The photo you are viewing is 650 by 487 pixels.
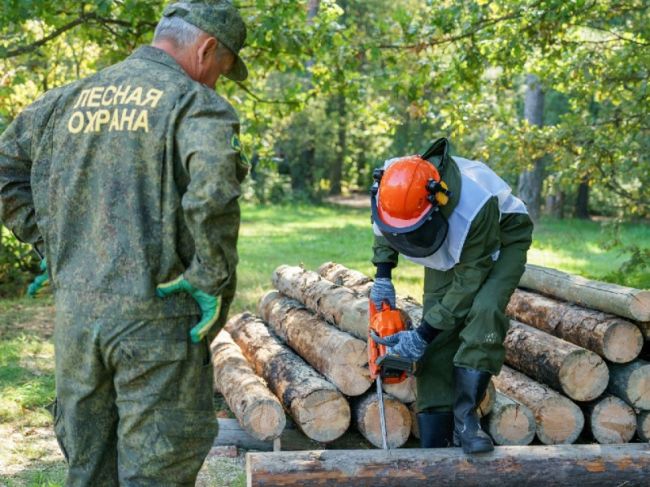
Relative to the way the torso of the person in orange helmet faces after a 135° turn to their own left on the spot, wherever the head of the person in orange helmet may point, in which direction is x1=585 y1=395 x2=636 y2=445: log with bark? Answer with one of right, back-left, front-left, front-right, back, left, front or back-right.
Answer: front-left

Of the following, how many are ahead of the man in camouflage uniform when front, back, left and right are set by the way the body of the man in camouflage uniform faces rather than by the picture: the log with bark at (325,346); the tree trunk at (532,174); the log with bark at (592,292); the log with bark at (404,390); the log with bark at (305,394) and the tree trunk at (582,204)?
6

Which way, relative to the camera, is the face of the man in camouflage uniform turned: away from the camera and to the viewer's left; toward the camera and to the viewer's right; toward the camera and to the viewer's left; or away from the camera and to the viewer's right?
away from the camera and to the viewer's right

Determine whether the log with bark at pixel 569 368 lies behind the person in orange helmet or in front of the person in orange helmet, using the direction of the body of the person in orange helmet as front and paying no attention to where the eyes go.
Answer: behind

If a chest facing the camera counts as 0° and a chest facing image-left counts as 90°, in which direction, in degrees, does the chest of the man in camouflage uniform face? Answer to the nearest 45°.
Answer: approximately 225°

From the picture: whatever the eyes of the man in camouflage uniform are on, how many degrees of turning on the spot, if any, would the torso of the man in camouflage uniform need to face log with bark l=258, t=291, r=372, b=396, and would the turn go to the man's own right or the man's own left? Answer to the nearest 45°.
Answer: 0° — they already face it

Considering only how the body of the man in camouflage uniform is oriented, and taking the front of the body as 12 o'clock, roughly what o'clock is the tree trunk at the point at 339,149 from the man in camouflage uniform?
The tree trunk is roughly at 11 o'clock from the man in camouflage uniform.

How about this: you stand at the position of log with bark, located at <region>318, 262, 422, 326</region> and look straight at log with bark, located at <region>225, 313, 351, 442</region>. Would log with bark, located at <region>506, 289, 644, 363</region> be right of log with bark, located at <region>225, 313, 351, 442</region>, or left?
left

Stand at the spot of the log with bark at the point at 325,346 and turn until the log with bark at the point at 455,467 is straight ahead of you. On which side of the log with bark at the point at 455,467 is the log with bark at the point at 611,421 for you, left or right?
left

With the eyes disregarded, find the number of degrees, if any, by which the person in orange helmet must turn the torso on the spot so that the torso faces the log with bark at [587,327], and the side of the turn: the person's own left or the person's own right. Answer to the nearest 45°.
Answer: approximately 180°

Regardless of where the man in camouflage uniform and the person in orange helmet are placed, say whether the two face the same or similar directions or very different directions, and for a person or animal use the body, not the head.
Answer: very different directions

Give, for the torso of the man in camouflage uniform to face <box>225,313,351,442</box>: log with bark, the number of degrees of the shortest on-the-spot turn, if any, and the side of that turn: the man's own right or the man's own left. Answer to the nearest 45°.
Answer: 0° — they already face it

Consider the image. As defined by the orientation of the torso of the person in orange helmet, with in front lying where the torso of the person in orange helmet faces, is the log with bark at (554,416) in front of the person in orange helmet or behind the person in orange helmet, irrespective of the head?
behind
